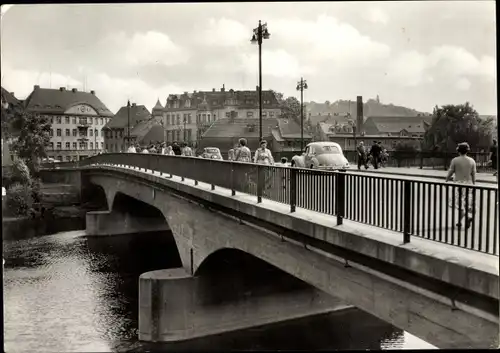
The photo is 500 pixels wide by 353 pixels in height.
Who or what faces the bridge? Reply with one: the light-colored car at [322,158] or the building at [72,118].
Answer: the building

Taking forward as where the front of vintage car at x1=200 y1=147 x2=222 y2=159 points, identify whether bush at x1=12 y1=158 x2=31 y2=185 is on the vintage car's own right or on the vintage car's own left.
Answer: on the vintage car's own right

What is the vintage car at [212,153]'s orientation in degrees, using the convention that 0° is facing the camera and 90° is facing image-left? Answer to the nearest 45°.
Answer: approximately 315°

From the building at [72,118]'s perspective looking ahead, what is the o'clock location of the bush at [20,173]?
The bush is roughly at 1 o'clock from the building.

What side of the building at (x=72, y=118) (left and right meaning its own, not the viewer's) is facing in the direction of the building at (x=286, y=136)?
left

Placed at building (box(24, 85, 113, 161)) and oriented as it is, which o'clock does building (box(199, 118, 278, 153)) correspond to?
building (box(199, 118, 278, 153)) is roughly at 8 o'clock from building (box(24, 85, 113, 161)).

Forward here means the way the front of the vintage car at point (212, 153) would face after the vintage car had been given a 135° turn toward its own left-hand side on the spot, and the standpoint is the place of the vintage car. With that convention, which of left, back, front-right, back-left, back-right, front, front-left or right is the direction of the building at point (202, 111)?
front
